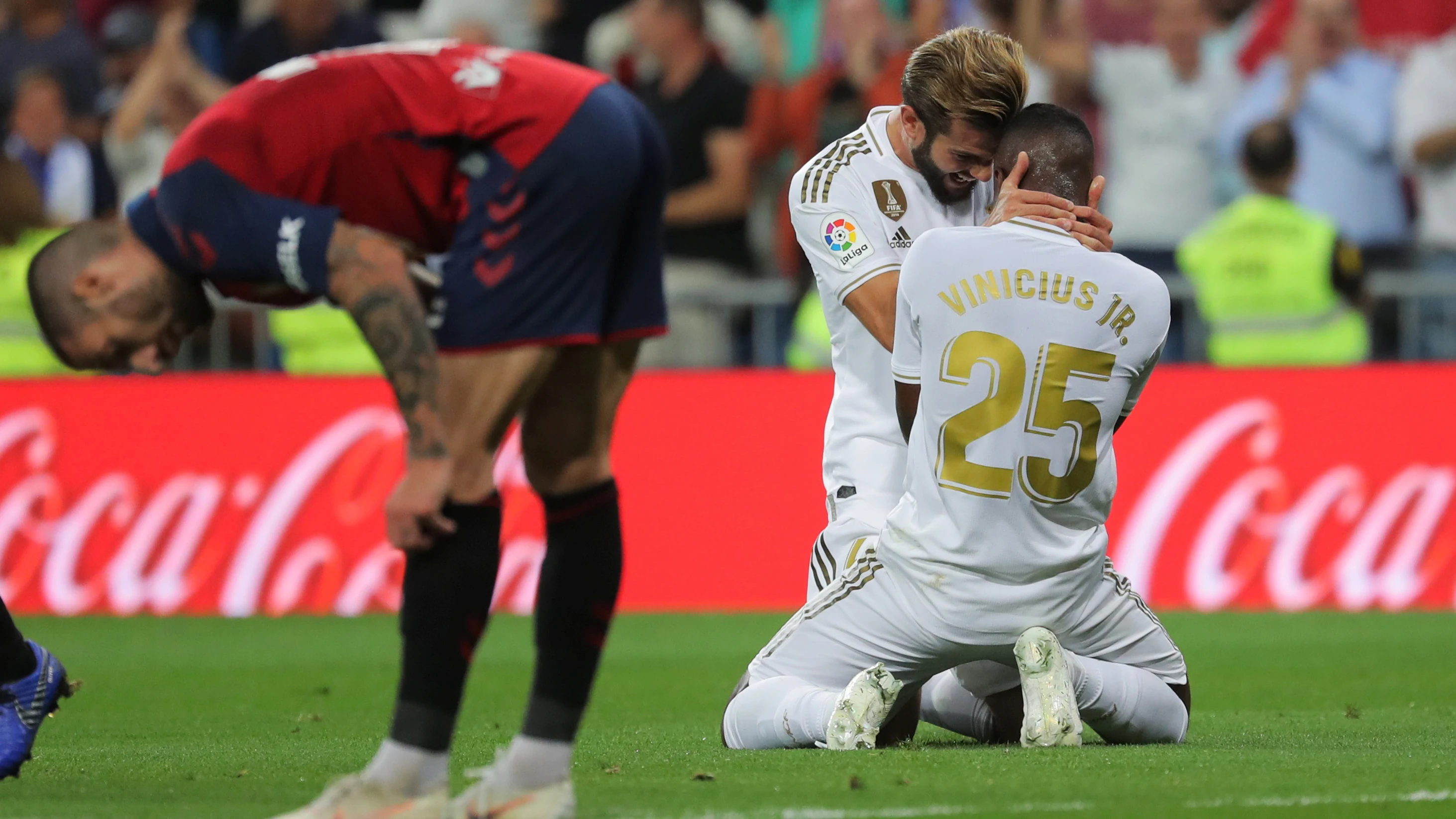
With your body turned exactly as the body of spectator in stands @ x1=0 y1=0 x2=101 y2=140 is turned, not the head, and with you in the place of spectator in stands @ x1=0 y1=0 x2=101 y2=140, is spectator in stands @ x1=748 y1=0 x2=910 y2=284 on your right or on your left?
on your left

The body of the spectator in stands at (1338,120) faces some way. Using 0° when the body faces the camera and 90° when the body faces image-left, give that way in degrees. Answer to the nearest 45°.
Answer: approximately 0°

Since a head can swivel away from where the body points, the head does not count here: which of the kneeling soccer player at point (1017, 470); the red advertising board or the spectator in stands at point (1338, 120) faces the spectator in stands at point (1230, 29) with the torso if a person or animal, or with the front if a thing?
the kneeling soccer player

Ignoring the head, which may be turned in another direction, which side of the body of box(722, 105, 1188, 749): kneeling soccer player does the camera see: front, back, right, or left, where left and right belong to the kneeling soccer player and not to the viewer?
back

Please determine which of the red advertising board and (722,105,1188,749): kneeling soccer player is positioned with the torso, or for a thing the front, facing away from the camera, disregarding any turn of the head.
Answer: the kneeling soccer player

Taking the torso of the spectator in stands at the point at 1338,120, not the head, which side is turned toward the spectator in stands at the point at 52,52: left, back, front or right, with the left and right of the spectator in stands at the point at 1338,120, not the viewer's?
right

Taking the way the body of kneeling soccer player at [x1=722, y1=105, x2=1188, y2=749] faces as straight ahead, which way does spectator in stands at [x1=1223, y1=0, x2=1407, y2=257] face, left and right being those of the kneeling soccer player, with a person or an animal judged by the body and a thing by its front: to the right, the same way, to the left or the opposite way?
the opposite way

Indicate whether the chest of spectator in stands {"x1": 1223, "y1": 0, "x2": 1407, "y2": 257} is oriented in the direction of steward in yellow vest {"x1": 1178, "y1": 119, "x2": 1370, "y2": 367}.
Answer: yes

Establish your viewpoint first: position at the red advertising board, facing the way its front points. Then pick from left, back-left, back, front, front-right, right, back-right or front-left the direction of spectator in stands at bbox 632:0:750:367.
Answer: back
